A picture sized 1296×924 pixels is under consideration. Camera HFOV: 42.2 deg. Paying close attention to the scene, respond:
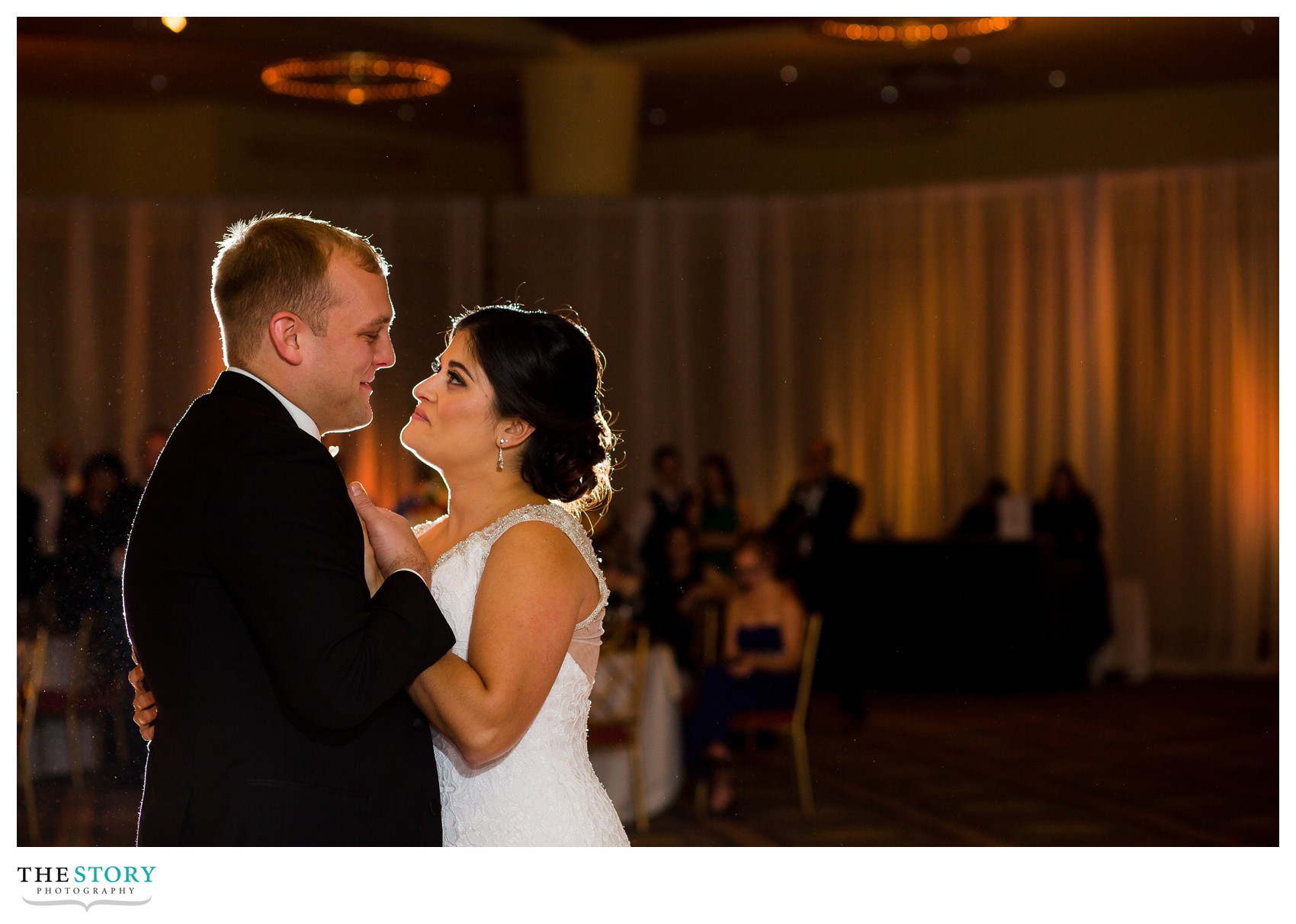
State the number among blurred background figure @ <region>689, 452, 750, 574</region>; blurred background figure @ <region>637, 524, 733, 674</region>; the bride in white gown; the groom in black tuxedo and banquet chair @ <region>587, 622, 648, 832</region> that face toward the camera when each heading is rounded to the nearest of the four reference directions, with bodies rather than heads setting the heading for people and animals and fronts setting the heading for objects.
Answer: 2

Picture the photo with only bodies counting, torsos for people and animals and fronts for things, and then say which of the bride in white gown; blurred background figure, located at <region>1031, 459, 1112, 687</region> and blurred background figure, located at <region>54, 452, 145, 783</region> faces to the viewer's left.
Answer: the bride in white gown

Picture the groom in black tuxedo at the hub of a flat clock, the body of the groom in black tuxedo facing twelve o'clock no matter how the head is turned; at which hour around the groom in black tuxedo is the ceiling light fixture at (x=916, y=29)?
The ceiling light fixture is roughly at 10 o'clock from the groom in black tuxedo.

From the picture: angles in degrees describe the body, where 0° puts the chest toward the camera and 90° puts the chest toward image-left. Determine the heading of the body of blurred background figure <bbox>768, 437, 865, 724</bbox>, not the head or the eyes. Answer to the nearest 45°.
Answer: approximately 45°

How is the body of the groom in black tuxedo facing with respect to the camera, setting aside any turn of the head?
to the viewer's right

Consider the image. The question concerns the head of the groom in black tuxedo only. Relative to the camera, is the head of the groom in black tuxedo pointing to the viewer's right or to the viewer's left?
to the viewer's right

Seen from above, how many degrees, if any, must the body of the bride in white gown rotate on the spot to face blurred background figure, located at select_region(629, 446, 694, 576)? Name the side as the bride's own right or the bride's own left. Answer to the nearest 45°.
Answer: approximately 90° to the bride's own right

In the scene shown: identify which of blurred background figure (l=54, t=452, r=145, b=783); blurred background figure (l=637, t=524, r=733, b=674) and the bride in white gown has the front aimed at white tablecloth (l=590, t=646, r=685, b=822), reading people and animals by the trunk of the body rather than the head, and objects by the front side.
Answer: blurred background figure (l=637, t=524, r=733, b=674)

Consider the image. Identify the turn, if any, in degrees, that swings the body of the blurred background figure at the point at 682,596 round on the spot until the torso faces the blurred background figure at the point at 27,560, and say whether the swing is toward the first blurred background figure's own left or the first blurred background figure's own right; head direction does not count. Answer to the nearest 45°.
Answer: approximately 45° to the first blurred background figure's own right
